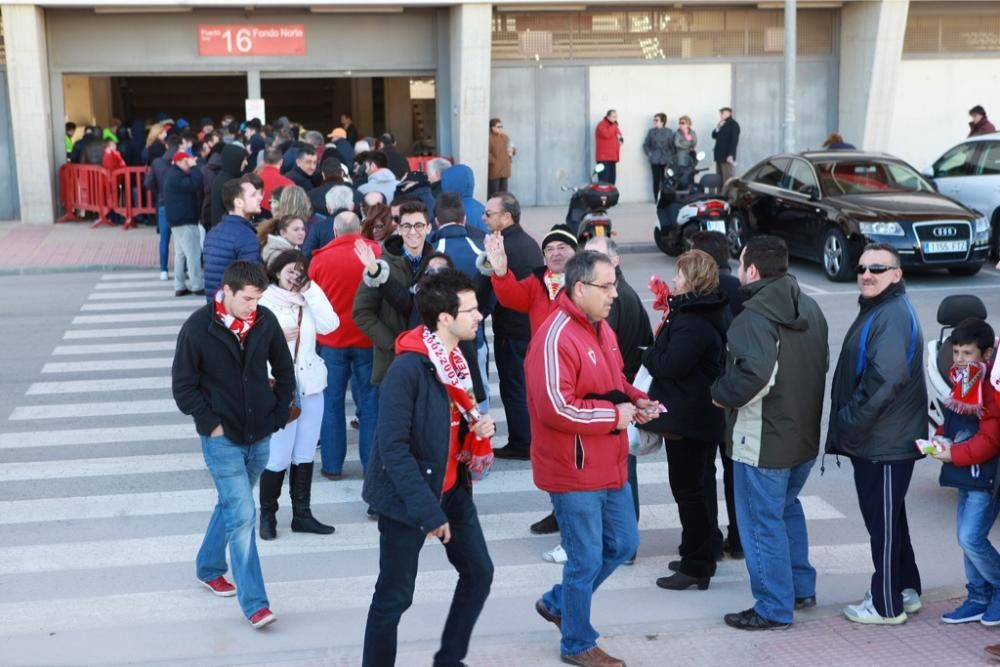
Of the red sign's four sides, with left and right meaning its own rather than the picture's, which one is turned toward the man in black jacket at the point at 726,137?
left

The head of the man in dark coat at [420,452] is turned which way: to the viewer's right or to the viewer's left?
to the viewer's right

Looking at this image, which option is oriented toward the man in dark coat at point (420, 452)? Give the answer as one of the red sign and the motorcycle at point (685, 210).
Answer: the red sign

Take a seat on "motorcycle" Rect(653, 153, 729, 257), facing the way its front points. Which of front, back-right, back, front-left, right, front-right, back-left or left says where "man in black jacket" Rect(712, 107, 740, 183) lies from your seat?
front-right

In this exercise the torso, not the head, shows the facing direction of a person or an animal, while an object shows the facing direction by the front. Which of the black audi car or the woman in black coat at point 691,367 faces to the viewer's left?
the woman in black coat

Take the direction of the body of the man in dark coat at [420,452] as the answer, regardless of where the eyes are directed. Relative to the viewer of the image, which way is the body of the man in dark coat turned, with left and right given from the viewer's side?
facing to the right of the viewer

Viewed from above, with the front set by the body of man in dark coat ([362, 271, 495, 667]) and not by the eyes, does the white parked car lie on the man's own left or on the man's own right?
on the man's own left

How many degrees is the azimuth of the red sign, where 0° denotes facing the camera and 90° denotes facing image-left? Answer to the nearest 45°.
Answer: approximately 0°

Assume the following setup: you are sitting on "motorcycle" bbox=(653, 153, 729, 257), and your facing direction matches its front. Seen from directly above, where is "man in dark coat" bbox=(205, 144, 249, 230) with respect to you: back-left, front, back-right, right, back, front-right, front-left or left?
left

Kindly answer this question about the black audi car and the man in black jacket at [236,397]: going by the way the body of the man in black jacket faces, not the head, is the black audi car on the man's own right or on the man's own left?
on the man's own left

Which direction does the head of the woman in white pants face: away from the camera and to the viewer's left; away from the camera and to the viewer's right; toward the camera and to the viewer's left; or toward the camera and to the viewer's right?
toward the camera and to the viewer's right

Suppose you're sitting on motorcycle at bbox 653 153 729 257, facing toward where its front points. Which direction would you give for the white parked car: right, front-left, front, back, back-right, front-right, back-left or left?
back-right
